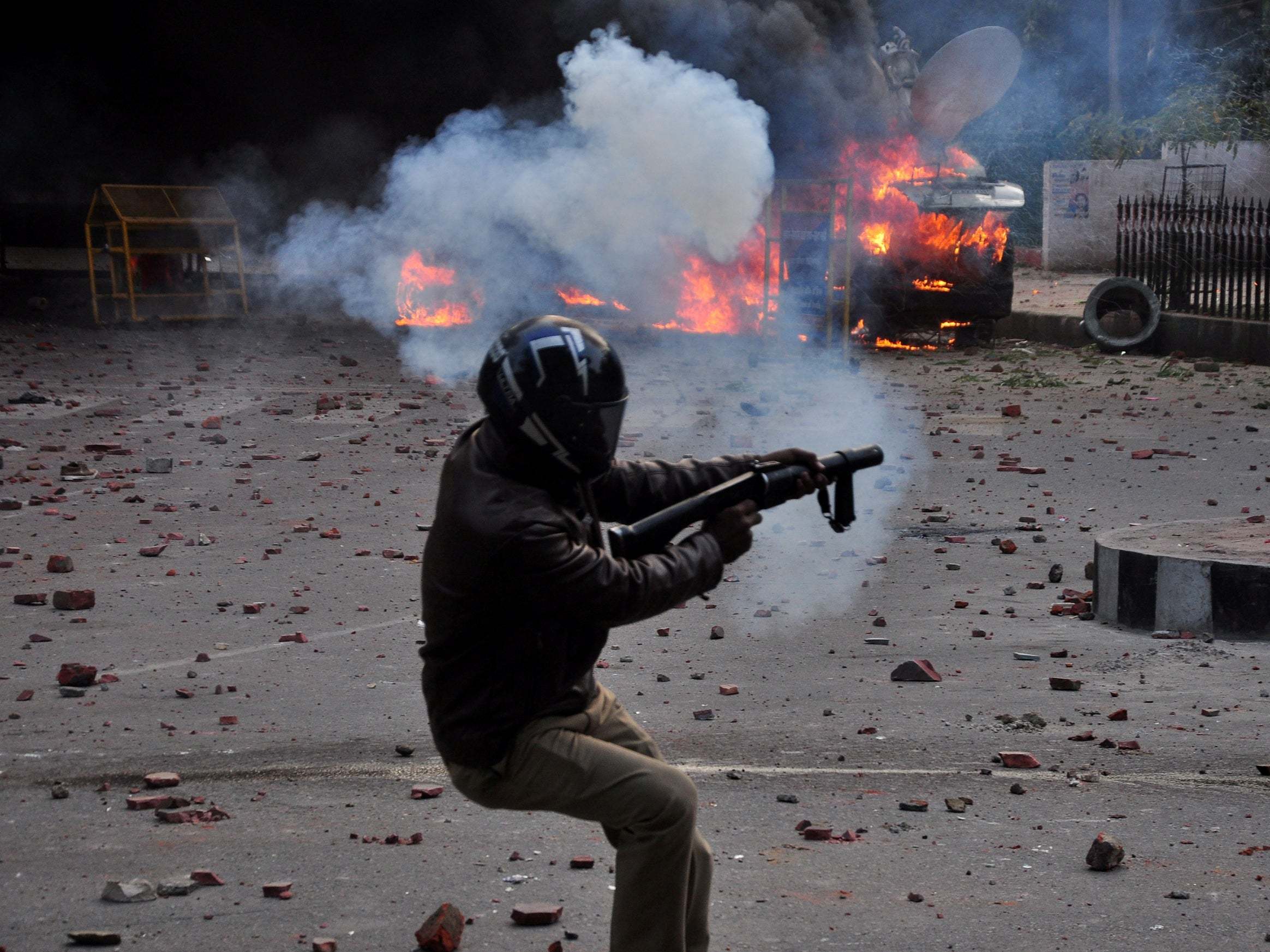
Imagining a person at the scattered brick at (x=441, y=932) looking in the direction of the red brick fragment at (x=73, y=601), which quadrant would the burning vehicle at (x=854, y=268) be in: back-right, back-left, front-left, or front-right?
front-right

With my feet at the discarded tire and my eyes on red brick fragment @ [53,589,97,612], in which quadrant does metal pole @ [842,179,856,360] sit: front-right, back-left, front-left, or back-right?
front-right

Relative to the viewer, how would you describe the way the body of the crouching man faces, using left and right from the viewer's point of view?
facing to the right of the viewer

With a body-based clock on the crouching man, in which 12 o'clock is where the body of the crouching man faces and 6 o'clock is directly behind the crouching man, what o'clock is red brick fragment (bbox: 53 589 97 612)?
The red brick fragment is roughly at 8 o'clock from the crouching man.

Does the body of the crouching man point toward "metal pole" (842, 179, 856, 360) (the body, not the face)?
no

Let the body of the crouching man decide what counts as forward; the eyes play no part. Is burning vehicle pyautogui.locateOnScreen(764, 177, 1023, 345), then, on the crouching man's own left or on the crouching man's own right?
on the crouching man's own left
